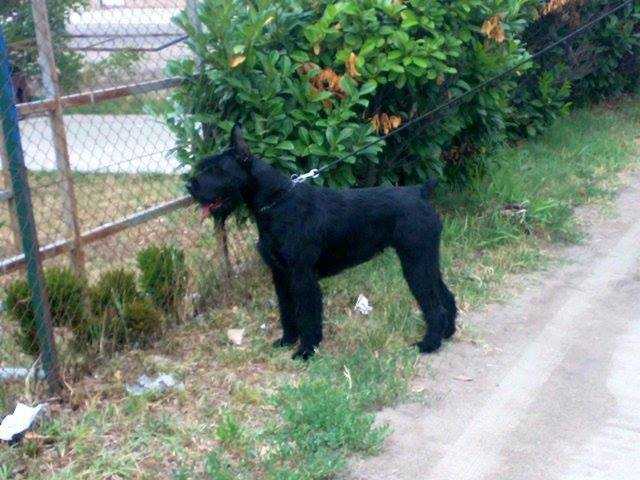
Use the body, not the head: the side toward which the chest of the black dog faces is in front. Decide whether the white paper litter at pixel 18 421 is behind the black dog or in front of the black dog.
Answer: in front

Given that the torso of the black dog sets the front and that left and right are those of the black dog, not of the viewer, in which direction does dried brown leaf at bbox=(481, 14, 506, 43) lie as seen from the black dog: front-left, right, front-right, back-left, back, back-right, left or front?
back-right

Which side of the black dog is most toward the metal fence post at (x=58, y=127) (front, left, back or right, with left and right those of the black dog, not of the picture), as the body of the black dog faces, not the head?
front

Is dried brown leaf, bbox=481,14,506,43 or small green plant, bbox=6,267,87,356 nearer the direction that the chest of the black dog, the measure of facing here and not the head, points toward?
the small green plant

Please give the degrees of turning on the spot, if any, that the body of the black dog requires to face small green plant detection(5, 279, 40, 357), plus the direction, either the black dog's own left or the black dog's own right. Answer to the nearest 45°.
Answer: approximately 45° to the black dog's own left

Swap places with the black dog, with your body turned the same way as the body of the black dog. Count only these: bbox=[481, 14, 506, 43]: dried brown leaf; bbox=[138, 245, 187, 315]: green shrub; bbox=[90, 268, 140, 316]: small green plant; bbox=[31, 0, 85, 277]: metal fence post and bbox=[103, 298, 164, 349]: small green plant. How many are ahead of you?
4

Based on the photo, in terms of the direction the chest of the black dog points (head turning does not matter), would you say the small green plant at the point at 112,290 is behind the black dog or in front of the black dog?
in front

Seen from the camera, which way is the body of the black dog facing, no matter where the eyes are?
to the viewer's left

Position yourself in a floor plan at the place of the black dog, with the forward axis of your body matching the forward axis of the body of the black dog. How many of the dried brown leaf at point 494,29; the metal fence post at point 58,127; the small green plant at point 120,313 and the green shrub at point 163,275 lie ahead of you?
3

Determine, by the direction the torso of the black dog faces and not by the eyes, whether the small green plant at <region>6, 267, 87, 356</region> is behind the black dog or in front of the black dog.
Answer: in front

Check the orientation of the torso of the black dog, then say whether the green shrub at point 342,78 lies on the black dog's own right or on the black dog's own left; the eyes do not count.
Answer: on the black dog's own right
